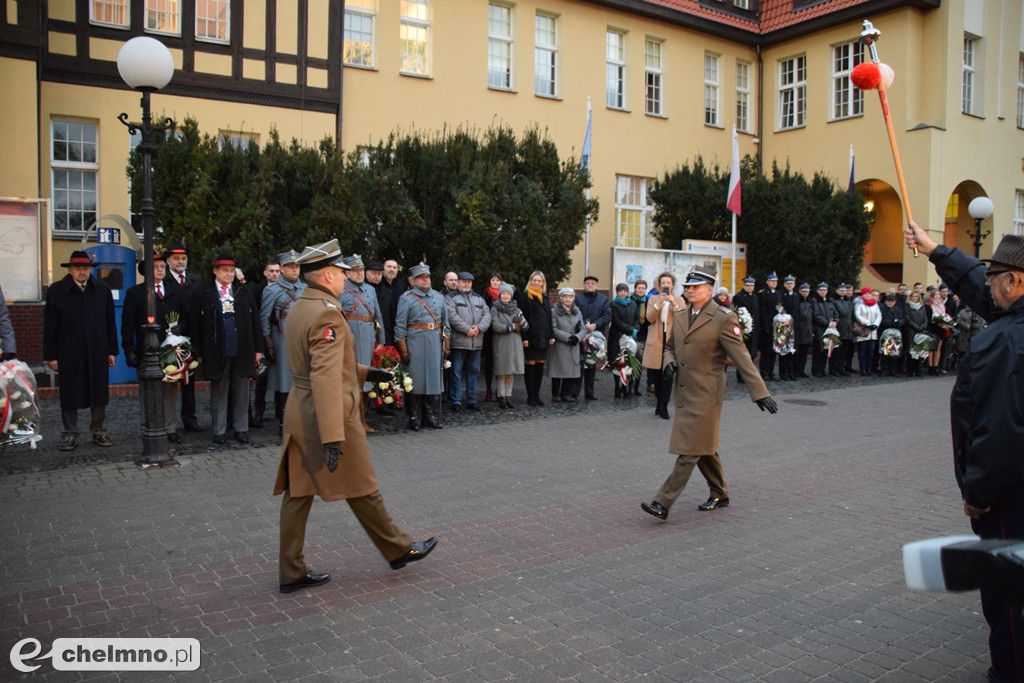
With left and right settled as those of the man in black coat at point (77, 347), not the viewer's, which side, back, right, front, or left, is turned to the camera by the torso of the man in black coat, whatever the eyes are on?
front

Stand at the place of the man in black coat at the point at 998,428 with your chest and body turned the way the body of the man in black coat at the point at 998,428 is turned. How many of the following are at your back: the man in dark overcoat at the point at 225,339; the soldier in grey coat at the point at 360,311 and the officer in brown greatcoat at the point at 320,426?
0

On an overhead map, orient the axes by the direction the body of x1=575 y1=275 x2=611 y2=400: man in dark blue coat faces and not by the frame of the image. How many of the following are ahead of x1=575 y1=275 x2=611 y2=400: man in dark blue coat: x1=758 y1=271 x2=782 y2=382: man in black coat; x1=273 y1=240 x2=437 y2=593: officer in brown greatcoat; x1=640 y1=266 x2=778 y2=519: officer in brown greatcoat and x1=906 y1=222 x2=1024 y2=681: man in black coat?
3

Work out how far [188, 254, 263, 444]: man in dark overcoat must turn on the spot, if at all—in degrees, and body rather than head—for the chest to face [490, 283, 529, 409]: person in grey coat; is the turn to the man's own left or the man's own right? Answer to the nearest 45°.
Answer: approximately 135° to the man's own left

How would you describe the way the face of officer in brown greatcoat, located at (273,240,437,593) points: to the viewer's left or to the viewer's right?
to the viewer's right

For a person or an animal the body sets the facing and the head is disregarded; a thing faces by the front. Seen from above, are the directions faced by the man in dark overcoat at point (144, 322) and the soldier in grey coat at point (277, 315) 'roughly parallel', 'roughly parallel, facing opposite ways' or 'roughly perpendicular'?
roughly parallel

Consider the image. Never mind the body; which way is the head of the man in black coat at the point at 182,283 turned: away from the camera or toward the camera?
toward the camera

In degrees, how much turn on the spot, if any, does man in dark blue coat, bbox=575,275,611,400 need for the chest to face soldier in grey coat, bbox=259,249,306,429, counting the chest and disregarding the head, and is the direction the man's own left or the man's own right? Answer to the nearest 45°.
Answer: approximately 45° to the man's own right

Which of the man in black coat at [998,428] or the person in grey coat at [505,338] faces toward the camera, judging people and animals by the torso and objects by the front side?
the person in grey coat

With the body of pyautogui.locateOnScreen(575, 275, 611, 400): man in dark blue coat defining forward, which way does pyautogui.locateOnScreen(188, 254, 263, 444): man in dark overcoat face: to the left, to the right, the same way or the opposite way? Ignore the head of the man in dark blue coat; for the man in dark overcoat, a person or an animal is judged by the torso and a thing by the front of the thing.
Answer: the same way

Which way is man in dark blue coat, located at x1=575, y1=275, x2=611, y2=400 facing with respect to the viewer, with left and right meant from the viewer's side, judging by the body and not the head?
facing the viewer

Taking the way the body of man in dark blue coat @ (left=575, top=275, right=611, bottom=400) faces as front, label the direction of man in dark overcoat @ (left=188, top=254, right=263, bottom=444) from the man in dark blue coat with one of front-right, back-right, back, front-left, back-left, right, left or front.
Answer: front-right

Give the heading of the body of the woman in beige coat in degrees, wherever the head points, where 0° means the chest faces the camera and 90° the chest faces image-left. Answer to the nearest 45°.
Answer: approximately 0°

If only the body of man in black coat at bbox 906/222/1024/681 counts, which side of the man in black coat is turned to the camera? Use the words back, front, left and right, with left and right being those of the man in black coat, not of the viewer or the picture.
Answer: left

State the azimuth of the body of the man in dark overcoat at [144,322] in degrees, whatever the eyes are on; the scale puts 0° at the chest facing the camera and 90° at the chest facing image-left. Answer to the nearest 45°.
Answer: approximately 315°

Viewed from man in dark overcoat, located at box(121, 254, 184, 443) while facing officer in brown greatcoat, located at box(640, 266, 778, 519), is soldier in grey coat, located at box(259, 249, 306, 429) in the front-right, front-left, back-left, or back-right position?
front-left

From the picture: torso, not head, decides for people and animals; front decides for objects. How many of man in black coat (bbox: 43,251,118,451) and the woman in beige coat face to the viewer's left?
0

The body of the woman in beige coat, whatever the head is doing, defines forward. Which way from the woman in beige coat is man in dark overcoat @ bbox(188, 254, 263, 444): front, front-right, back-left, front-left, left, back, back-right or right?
front-right

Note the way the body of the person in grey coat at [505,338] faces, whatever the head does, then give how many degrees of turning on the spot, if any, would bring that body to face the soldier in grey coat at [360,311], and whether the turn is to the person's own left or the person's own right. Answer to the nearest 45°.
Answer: approximately 45° to the person's own right

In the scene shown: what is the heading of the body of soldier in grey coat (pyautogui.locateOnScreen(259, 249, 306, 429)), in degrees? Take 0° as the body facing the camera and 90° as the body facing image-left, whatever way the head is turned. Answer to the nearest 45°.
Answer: approximately 315°
